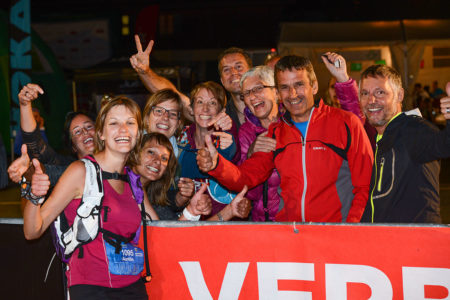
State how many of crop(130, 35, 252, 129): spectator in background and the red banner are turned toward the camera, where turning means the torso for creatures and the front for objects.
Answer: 2

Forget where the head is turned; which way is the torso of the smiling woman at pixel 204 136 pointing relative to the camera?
toward the camera

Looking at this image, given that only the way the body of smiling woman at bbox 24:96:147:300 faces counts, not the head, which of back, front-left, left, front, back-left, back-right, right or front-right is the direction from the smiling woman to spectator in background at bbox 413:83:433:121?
left

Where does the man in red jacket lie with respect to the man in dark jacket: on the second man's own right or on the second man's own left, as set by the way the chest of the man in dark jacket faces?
on the second man's own right

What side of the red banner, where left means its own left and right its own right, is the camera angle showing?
front

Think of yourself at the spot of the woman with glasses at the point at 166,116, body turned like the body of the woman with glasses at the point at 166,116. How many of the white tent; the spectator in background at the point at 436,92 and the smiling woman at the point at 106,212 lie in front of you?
1

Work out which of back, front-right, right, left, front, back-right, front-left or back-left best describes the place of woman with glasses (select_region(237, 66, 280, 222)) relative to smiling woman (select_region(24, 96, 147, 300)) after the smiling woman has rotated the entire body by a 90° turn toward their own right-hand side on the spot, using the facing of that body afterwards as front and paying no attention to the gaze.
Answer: back

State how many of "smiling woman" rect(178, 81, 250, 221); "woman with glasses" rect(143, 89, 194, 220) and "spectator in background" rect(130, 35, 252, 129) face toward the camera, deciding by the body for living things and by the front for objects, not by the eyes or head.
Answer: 3

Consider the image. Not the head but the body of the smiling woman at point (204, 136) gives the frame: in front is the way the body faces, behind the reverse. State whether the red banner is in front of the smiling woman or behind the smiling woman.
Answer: in front

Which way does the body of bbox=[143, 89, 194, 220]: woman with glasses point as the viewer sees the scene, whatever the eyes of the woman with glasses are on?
toward the camera

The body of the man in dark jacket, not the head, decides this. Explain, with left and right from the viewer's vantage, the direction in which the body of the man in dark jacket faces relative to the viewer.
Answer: facing the viewer and to the left of the viewer
